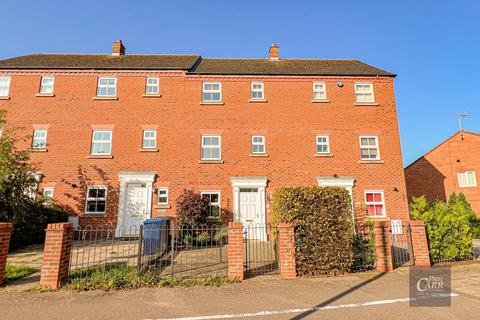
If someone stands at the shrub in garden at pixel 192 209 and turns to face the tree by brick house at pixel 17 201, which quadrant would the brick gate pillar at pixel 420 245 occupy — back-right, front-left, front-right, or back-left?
back-left

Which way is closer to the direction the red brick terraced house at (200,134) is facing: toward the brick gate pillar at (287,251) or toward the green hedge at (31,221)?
the brick gate pillar

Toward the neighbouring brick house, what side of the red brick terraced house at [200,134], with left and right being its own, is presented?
left

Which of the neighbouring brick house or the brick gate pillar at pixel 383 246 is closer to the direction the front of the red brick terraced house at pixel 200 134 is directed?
the brick gate pillar

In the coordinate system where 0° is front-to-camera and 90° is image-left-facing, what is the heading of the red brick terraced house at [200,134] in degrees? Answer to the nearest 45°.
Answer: approximately 0°

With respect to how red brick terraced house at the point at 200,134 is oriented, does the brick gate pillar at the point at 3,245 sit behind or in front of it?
in front

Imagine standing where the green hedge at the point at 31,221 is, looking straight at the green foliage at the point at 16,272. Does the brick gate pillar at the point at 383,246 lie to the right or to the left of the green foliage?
left

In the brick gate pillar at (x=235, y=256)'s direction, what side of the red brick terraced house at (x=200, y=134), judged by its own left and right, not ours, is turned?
front

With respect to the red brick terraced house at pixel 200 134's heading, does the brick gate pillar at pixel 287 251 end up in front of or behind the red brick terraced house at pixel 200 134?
in front
